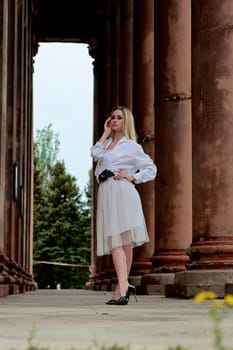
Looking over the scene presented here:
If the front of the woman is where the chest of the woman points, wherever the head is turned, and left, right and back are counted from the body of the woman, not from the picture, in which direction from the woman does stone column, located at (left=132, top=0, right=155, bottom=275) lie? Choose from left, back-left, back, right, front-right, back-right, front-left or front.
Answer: back-right

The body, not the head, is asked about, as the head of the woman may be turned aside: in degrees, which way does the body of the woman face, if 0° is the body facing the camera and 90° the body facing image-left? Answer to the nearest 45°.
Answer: approximately 45°

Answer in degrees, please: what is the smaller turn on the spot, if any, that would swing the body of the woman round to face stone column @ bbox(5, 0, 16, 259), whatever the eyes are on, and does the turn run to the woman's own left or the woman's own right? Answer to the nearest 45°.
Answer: approximately 135° to the woman's own right
